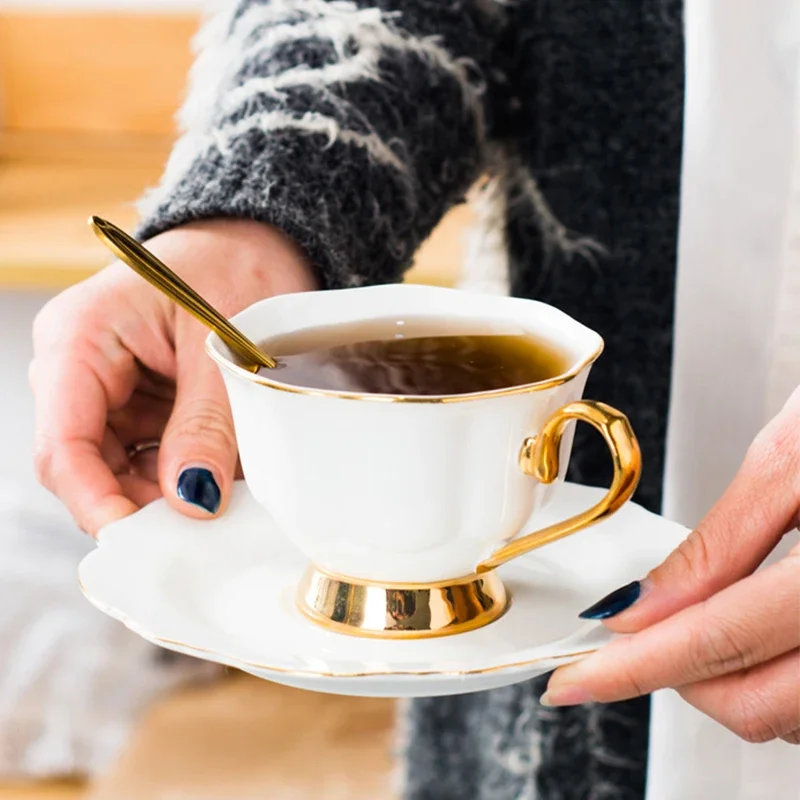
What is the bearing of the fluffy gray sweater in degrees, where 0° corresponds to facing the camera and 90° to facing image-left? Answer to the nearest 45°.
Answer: approximately 0°
